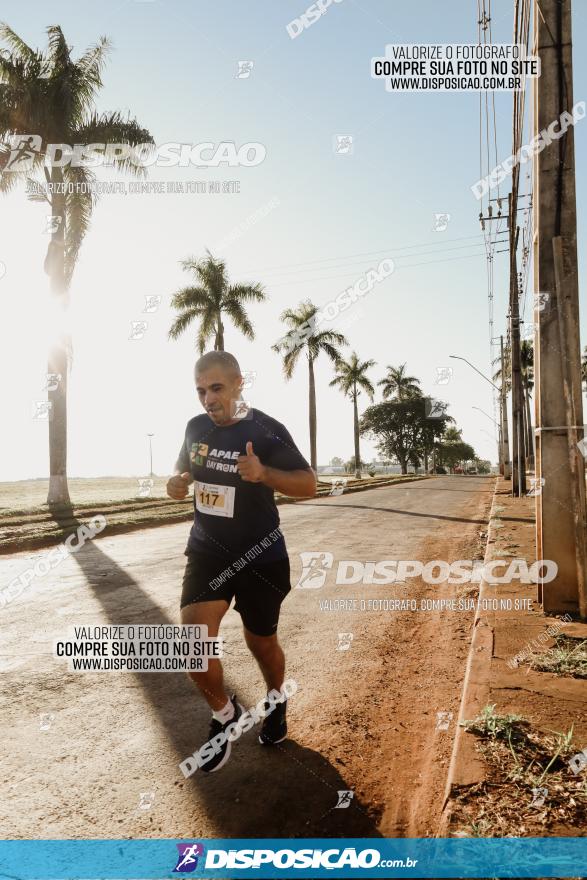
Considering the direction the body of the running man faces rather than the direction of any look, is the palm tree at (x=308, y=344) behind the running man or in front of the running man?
behind

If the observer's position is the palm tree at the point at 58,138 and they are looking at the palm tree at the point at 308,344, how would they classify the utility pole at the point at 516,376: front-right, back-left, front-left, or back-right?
front-right

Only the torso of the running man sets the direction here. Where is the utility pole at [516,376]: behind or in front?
behind

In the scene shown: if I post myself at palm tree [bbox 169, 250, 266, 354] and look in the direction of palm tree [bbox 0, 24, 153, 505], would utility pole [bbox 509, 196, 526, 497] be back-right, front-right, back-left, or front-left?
front-left

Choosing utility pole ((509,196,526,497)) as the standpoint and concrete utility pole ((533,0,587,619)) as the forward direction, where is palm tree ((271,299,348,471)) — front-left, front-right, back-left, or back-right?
back-right

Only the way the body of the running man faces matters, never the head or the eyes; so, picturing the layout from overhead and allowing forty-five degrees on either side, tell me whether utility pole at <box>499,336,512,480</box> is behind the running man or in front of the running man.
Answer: behind

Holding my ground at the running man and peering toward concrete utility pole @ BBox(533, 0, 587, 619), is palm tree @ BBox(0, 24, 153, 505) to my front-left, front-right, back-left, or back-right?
front-left

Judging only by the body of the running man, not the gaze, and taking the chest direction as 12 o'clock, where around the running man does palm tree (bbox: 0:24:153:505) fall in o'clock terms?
The palm tree is roughly at 4 o'clock from the running man.

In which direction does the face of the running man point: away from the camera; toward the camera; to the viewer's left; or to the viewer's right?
toward the camera

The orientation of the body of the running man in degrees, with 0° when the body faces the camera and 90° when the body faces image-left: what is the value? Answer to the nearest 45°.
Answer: approximately 45°
